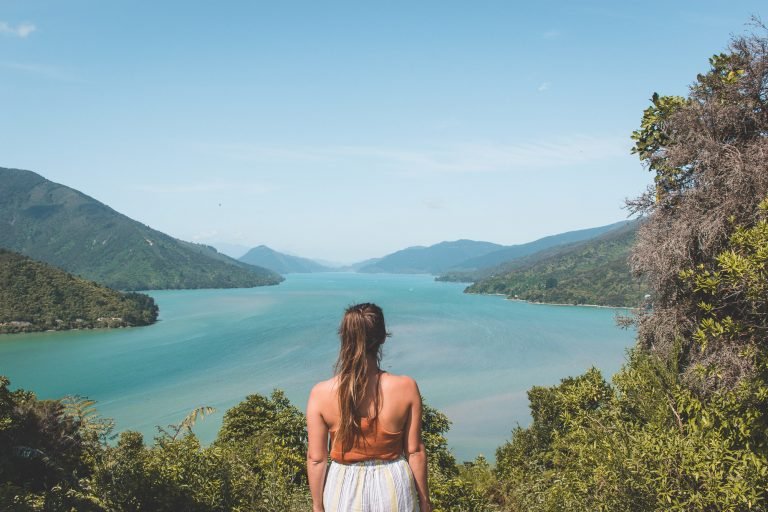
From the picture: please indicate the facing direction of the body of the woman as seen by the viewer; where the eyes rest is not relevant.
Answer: away from the camera

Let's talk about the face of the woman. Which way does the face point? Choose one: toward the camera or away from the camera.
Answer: away from the camera
